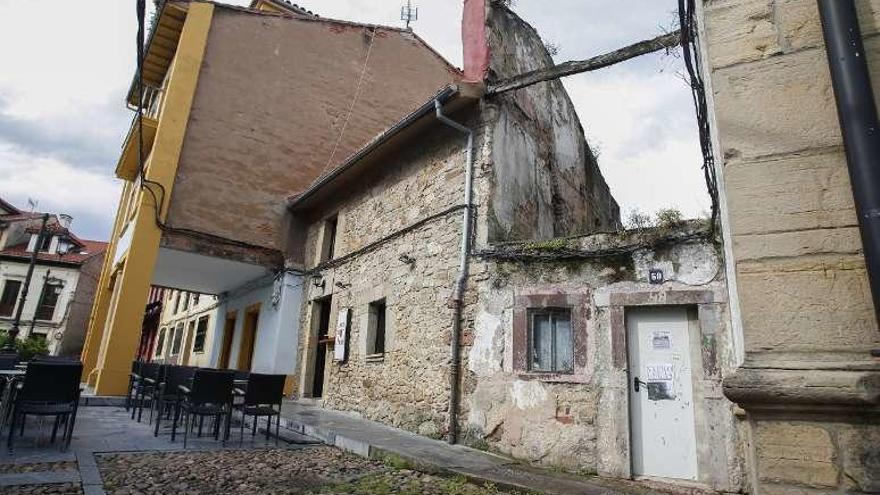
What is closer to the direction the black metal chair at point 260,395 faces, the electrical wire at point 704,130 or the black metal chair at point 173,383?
the black metal chair

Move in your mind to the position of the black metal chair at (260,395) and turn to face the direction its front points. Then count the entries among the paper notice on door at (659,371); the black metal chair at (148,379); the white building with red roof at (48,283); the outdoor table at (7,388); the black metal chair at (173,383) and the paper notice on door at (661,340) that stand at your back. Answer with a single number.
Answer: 2

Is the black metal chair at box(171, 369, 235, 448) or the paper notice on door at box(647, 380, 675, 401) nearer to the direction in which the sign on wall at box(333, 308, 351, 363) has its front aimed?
the black metal chair

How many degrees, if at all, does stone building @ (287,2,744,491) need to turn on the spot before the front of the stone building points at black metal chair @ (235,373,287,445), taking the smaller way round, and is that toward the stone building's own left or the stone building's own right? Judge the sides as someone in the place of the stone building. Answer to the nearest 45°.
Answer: approximately 45° to the stone building's own right

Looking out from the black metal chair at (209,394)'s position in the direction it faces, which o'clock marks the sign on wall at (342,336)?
The sign on wall is roughly at 3 o'clock from the black metal chair.

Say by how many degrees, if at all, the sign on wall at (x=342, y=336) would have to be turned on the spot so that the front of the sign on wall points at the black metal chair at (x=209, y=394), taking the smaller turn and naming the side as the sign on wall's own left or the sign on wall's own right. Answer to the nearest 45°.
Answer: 0° — it already faces it

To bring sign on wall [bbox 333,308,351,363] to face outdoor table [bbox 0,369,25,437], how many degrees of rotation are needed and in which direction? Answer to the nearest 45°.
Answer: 0° — it already faces it

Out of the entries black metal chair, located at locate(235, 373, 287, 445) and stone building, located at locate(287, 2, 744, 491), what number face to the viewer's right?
0

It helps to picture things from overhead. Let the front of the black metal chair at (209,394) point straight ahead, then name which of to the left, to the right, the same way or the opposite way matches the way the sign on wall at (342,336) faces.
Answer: to the left

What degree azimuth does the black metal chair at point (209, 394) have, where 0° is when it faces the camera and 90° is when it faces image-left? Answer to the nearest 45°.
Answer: approximately 135°

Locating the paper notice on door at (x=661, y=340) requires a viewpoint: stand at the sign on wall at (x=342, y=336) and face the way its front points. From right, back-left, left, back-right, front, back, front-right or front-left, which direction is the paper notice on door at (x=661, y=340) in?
left

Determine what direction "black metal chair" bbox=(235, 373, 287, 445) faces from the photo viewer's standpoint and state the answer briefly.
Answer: facing away from the viewer and to the left of the viewer

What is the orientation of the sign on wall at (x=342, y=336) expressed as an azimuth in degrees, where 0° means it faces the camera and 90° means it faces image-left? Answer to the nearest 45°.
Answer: approximately 45°

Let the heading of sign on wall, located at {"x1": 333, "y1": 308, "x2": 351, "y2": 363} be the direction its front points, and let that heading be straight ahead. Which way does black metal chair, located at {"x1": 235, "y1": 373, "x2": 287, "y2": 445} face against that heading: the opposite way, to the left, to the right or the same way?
to the right
